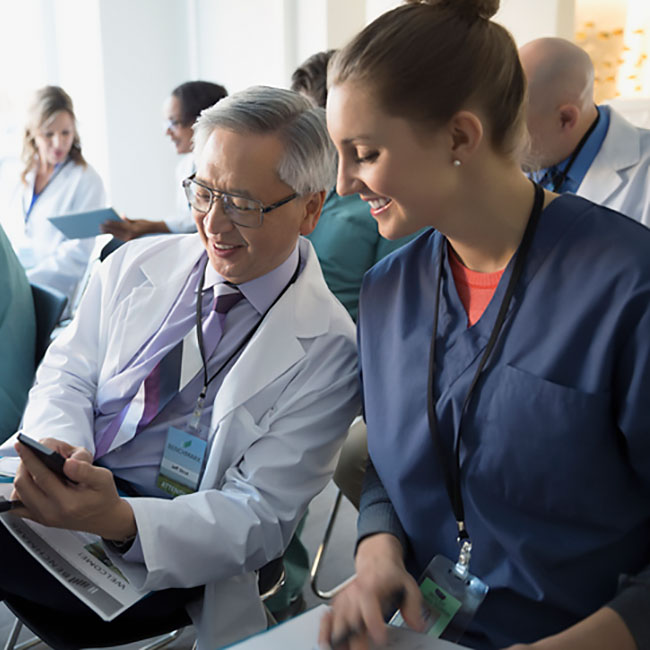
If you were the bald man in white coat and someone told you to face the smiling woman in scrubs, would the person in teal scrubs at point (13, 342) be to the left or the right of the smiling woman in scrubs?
right

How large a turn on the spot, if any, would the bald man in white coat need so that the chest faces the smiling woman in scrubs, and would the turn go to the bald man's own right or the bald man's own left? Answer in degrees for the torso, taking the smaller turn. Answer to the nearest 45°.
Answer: approximately 45° to the bald man's own left

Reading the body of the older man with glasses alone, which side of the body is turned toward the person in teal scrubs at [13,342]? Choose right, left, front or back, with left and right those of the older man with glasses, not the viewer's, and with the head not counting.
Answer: right

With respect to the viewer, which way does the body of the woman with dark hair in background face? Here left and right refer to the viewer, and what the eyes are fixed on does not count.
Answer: facing to the left of the viewer

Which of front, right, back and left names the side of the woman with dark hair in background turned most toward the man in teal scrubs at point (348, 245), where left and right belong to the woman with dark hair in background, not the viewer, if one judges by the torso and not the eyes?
left
